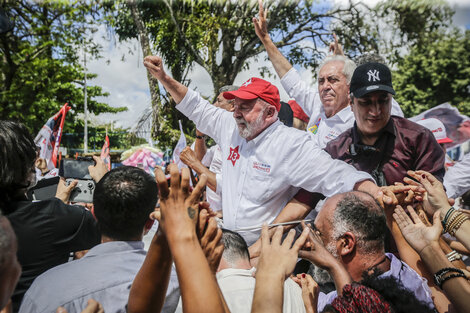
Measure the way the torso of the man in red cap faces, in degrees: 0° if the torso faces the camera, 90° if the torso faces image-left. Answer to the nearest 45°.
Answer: approximately 45°

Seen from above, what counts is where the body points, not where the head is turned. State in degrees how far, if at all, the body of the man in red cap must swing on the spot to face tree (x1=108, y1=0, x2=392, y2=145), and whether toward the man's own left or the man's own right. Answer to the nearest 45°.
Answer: approximately 135° to the man's own right
